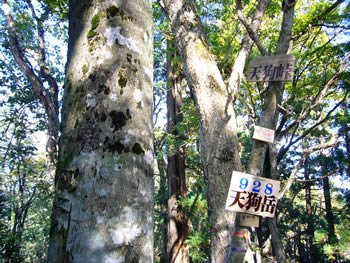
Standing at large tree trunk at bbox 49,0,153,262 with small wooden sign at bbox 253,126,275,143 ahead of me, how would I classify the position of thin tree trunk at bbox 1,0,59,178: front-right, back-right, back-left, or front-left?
front-left

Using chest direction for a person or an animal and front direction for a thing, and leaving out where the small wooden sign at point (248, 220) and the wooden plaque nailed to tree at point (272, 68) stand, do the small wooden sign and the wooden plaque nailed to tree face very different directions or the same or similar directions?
same or similar directions

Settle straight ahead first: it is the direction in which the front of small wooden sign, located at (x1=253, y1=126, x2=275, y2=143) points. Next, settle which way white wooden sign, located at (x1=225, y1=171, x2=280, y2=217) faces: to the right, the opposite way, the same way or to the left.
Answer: the same way

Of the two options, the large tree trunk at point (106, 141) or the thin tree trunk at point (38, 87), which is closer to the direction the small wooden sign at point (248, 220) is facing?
the large tree trunk

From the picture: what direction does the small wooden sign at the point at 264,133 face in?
toward the camera

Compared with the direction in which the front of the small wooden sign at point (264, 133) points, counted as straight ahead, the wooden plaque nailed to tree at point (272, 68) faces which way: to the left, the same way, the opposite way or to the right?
the same way

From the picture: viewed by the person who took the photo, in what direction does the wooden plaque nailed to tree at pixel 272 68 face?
facing the viewer

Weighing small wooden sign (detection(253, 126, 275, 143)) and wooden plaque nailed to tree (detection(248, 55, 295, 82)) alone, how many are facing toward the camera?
2

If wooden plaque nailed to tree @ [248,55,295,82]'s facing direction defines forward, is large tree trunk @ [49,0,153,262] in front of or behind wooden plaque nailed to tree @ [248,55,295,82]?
in front

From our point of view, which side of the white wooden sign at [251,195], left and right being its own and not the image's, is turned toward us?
front

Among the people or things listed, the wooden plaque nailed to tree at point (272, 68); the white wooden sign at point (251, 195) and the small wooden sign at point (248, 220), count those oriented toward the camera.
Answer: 3
